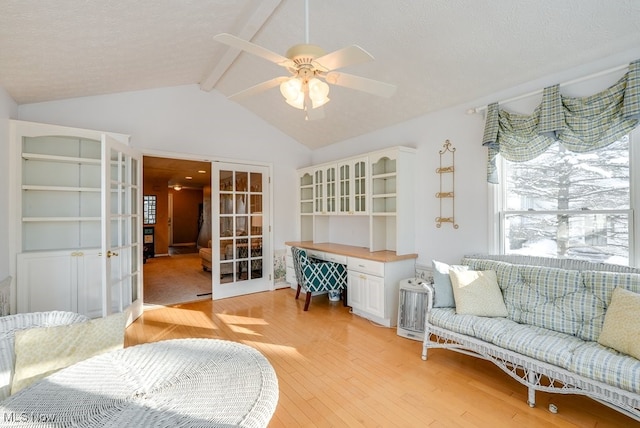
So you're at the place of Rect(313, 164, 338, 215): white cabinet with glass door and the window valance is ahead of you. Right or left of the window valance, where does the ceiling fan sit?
right

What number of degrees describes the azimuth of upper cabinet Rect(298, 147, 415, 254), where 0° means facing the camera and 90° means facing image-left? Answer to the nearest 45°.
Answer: approximately 45°

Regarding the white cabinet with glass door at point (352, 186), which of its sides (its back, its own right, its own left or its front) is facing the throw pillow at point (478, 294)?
left

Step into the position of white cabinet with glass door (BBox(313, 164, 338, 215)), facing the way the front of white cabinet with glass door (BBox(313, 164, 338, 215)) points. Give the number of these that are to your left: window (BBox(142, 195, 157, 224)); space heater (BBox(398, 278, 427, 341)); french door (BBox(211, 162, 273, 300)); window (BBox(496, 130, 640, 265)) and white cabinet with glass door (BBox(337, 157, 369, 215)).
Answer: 3

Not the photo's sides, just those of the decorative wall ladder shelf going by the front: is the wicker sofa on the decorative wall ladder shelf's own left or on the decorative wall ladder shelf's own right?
on the decorative wall ladder shelf's own left

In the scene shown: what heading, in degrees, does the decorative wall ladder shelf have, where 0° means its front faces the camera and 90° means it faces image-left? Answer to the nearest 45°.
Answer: approximately 45°

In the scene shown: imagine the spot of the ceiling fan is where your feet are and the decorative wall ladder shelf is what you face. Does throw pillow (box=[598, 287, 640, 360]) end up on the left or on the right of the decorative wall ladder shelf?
right

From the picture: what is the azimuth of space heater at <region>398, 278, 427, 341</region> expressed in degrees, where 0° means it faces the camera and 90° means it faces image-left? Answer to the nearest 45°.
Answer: approximately 45°

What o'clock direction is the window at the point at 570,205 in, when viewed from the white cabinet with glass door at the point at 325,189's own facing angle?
The window is roughly at 9 o'clock from the white cabinet with glass door.
